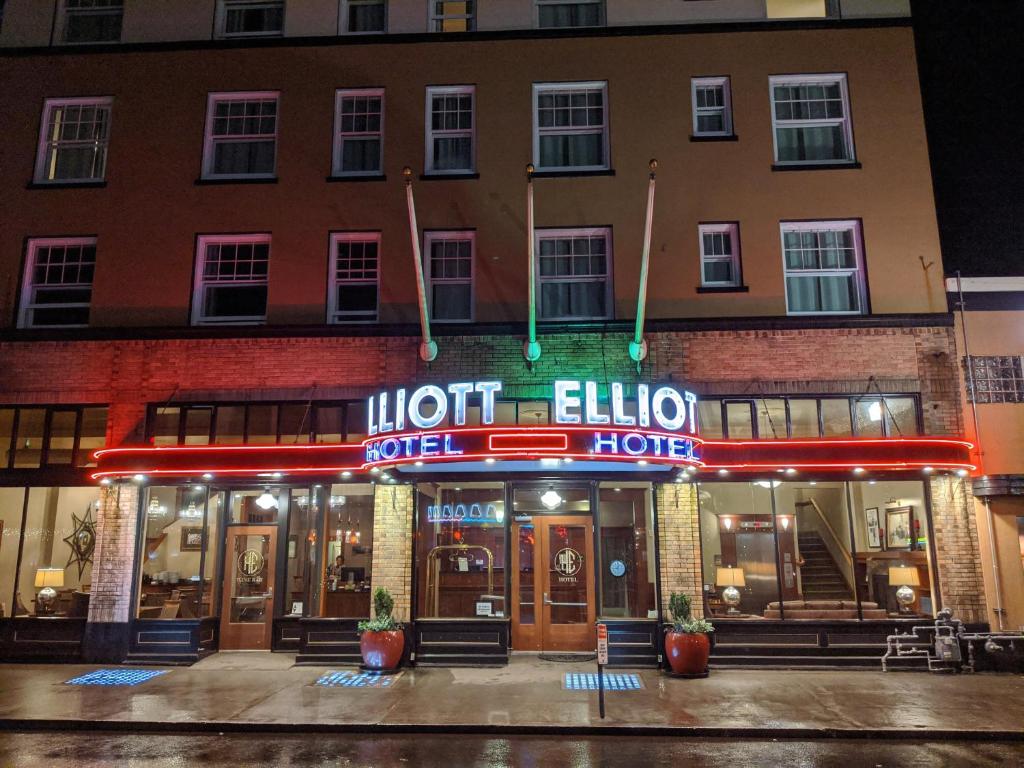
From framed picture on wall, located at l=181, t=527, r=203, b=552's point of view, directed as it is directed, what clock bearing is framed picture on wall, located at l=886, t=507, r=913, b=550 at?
framed picture on wall, located at l=886, t=507, r=913, b=550 is roughly at 10 o'clock from framed picture on wall, located at l=181, t=527, r=203, b=552.

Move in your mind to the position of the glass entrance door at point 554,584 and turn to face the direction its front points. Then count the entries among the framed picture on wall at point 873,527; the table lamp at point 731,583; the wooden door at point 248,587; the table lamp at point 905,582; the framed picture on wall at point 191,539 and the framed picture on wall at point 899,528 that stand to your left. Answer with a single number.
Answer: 4

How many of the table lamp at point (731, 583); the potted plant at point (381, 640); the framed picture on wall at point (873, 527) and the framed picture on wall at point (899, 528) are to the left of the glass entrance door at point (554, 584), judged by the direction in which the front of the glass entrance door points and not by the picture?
3

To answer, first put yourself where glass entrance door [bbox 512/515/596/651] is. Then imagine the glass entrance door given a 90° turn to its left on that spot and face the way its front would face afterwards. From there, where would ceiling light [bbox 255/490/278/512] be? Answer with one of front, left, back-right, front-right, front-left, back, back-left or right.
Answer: back

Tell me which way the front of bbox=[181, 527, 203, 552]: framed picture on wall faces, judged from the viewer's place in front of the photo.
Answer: facing the viewer

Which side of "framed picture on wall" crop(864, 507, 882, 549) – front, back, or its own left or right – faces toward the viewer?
front

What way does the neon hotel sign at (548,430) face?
toward the camera

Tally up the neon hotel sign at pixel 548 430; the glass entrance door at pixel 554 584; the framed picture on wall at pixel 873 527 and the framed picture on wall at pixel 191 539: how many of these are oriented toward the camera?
4

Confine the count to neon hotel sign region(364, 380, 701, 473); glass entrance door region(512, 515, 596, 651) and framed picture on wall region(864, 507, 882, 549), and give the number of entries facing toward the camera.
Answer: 3

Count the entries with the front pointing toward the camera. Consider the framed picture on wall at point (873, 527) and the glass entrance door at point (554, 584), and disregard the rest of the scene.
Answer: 2

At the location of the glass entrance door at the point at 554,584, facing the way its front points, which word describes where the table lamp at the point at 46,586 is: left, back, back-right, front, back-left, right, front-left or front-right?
right

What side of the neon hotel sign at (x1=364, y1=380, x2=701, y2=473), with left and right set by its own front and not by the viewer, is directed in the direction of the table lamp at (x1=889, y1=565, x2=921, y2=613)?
left
